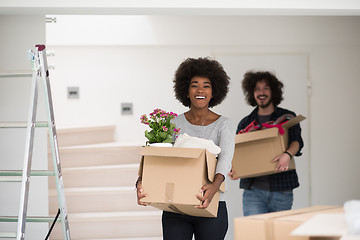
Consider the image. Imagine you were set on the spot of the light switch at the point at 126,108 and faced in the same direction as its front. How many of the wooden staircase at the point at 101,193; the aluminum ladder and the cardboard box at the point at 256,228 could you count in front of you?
3

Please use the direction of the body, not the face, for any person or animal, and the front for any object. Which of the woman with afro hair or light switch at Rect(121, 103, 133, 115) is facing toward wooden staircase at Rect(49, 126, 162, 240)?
the light switch

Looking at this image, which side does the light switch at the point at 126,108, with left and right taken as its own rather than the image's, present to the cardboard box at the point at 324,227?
front

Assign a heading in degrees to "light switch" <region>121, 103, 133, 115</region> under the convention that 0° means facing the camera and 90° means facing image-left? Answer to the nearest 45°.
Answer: approximately 0°

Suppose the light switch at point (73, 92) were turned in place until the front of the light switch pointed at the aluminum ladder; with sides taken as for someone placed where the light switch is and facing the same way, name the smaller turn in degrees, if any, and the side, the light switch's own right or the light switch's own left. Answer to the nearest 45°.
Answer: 0° — it already faces it

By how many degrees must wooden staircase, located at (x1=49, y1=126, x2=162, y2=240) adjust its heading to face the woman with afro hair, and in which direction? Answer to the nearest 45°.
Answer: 0° — it already faces them

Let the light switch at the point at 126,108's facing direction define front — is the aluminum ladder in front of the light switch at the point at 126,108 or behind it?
in front

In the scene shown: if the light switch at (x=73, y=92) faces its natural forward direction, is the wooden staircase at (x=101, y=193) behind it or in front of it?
in front

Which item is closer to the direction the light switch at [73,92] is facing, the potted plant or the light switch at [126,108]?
the potted plant
